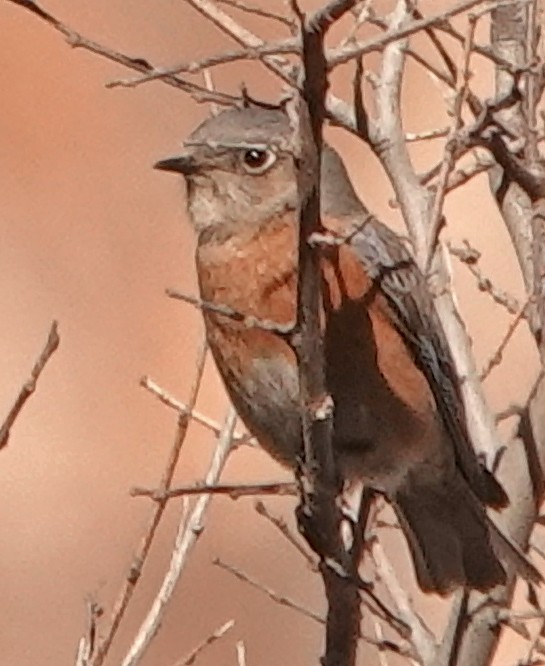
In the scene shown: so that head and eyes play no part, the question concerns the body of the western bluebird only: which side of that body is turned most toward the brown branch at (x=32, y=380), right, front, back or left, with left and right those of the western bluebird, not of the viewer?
front

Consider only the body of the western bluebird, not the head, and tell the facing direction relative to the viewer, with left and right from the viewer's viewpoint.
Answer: facing the viewer and to the left of the viewer

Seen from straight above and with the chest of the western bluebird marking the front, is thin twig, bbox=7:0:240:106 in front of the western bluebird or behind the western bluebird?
in front
